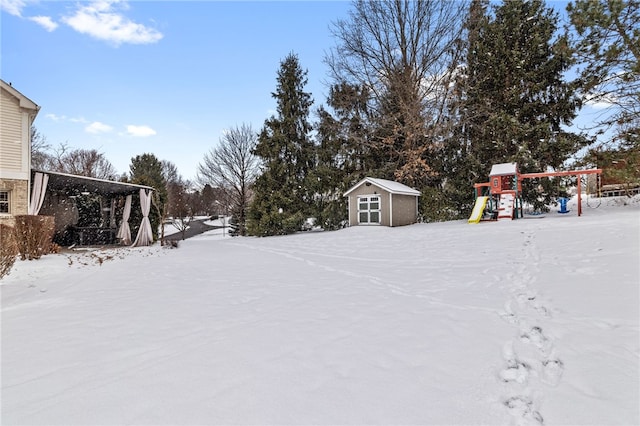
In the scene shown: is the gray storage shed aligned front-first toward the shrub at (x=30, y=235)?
yes

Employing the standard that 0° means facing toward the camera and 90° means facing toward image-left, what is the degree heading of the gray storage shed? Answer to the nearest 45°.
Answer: approximately 45°

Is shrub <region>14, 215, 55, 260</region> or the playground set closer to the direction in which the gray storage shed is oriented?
the shrub

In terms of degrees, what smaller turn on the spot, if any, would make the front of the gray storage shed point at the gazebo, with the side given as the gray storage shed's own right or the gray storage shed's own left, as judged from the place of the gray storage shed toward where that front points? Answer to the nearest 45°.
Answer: approximately 45° to the gray storage shed's own right

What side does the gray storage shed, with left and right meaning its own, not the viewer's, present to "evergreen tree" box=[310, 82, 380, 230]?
right

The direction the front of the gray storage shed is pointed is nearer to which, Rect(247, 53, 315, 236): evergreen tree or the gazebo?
the gazebo
